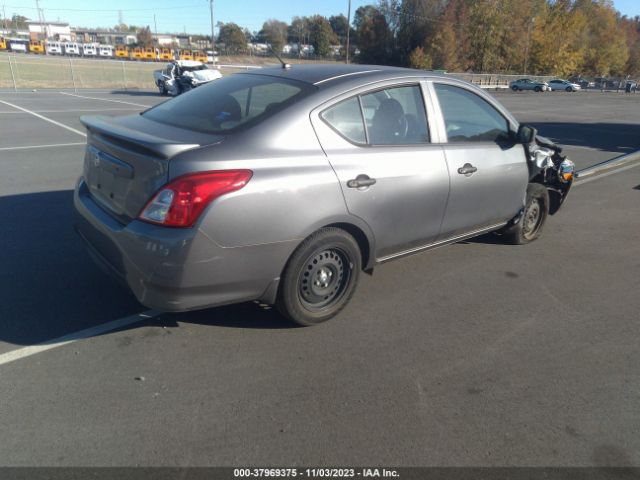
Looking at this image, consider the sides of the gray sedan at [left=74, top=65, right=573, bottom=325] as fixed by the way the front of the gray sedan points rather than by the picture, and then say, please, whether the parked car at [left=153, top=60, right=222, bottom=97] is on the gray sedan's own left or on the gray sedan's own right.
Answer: on the gray sedan's own left

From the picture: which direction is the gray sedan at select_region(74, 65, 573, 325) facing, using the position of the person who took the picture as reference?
facing away from the viewer and to the right of the viewer
